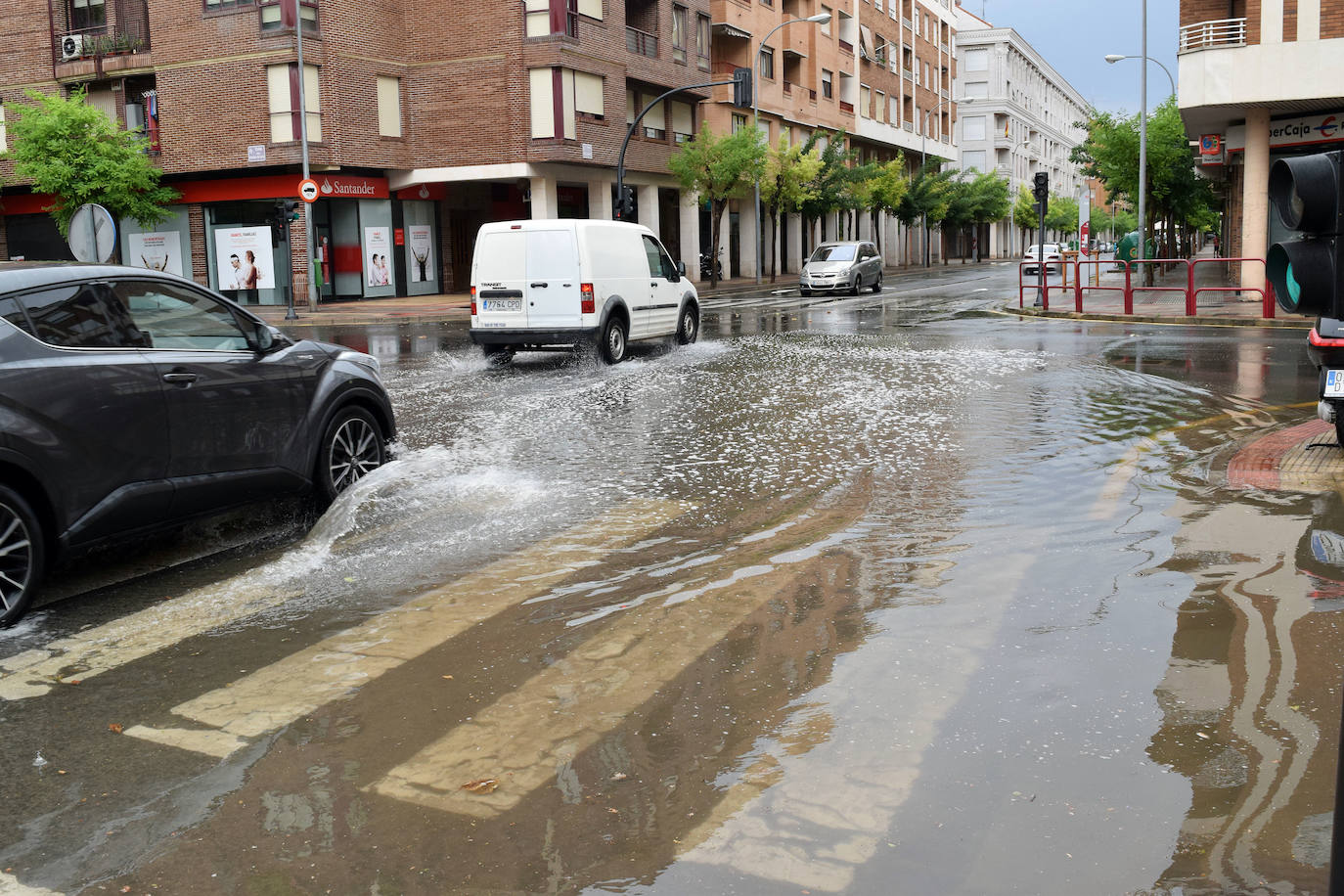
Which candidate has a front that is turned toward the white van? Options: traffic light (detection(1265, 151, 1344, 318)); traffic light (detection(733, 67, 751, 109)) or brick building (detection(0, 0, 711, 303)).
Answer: the brick building

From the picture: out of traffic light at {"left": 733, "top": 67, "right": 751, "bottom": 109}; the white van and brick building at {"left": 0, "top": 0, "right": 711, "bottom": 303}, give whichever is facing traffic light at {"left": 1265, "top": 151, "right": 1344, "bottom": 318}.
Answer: the brick building

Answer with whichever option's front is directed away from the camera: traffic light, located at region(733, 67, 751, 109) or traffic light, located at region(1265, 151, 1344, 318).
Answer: traffic light, located at region(733, 67, 751, 109)

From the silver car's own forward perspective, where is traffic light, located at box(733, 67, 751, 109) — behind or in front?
in front

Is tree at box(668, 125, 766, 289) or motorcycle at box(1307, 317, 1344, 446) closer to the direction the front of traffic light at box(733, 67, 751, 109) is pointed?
the tree

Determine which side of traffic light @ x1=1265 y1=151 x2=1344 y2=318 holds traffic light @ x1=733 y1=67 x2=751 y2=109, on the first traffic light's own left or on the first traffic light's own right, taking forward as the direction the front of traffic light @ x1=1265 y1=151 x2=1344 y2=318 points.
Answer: on the first traffic light's own right

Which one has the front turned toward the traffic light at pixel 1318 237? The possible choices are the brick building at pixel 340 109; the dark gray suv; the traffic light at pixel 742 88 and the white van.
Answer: the brick building

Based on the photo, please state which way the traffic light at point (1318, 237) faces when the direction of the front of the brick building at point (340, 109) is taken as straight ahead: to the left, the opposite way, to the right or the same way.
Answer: to the right

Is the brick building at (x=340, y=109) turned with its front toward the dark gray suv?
yes

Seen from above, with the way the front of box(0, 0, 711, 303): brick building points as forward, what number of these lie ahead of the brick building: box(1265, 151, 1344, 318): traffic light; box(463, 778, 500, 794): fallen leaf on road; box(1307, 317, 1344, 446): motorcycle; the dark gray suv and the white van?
5

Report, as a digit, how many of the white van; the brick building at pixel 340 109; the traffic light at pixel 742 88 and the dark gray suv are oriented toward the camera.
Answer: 1

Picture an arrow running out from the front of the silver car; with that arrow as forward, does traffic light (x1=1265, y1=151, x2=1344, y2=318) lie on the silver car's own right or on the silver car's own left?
on the silver car's own left
